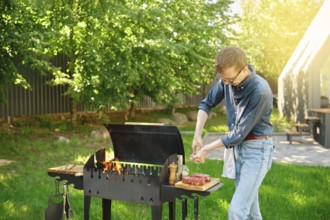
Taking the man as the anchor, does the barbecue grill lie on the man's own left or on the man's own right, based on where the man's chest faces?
on the man's own right

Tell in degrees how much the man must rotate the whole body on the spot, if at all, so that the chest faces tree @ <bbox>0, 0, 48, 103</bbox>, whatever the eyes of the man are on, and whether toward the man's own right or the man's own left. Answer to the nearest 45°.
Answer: approximately 90° to the man's own right

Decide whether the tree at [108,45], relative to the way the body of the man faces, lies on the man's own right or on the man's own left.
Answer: on the man's own right

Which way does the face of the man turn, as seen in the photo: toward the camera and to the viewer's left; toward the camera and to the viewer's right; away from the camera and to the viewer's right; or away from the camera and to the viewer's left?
toward the camera and to the viewer's left

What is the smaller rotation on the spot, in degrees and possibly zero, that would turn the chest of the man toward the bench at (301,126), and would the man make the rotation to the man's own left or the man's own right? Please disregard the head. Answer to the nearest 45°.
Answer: approximately 135° to the man's own right

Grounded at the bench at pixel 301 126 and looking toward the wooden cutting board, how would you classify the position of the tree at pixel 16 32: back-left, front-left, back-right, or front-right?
front-right

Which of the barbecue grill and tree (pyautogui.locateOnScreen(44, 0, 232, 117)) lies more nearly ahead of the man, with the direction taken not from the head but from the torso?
the barbecue grill

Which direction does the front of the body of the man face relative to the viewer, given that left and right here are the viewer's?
facing the viewer and to the left of the viewer

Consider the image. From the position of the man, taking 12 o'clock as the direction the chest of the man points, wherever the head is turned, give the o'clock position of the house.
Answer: The house is roughly at 5 o'clock from the man.
